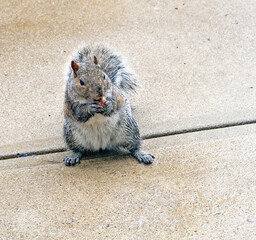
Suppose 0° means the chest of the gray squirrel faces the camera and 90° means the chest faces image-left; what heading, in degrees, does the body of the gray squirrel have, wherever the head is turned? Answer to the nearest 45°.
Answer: approximately 0°
